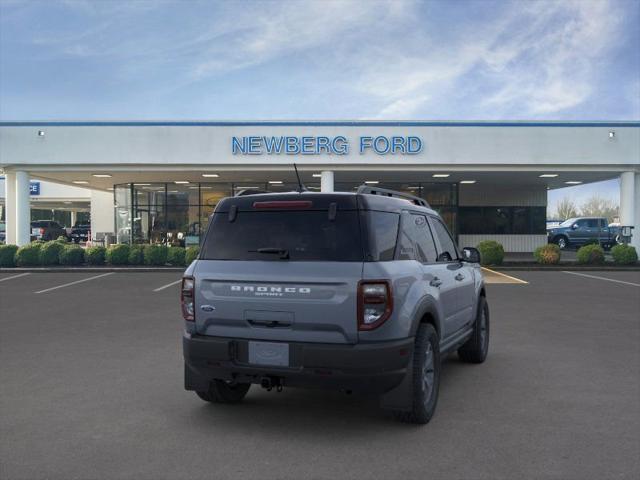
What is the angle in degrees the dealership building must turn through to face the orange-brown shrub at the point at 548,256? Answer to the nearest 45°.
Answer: approximately 90° to its left

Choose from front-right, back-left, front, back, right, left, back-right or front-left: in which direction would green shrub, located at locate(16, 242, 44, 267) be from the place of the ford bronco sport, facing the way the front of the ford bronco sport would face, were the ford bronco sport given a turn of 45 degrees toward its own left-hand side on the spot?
front-left

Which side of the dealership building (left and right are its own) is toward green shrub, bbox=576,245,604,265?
left

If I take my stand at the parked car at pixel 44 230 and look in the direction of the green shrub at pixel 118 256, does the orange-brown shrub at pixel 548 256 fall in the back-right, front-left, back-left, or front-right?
front-left

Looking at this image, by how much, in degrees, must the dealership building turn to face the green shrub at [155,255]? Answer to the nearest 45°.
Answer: approximately 90° to its right

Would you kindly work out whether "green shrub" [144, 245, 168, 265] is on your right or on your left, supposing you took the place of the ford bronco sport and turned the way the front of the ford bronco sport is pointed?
on your left

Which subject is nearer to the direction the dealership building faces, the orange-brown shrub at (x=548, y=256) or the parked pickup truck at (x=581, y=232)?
the orange-brown shrub

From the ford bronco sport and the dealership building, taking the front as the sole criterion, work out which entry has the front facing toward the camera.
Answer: the dealership building

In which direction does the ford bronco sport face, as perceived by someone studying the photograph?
facing away from the viewer and to the right of the viewer

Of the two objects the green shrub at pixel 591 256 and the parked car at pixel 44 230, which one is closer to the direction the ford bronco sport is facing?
the green shrub

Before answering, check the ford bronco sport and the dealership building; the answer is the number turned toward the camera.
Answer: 1

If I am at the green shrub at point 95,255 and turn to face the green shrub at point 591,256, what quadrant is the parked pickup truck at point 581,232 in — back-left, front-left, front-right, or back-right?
front-left

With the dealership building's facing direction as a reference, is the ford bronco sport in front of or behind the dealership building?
in front

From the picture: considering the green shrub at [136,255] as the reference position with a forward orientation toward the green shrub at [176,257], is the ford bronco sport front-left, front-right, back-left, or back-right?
front-right

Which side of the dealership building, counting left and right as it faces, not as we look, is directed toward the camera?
front
